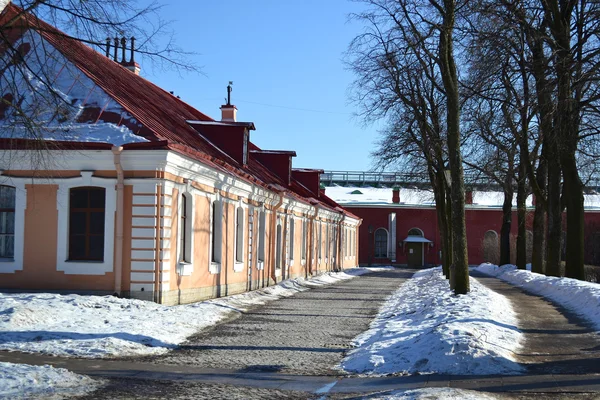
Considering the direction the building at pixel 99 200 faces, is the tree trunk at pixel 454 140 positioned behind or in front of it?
in front

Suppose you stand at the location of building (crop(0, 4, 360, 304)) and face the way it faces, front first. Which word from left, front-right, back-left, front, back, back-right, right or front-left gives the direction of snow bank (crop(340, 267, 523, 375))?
front

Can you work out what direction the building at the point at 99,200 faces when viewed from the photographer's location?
facing the viewer and to the right of the viewer
